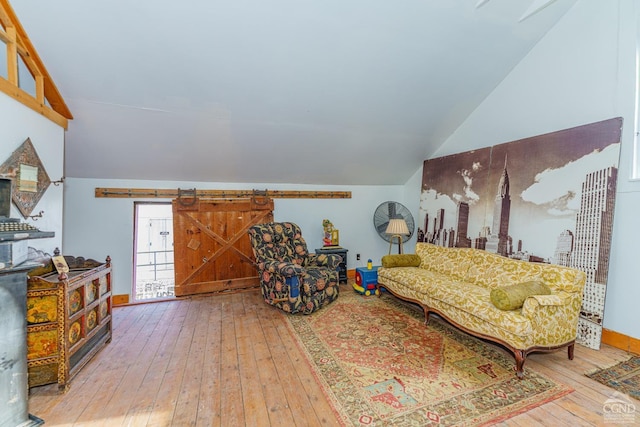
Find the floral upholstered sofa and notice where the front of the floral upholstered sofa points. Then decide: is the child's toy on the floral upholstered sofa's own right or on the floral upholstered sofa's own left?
on the floral upholstered sofa's own right

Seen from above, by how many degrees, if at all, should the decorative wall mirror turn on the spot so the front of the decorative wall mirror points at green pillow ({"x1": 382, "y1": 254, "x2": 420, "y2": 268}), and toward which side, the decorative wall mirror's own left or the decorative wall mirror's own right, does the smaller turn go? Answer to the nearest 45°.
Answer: approximately 45° to the decorative wall mirror's own left

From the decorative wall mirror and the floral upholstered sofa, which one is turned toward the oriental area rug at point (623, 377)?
the decorative wall mirror

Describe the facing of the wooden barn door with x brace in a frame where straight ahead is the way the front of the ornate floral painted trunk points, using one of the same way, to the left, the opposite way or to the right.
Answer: to the right

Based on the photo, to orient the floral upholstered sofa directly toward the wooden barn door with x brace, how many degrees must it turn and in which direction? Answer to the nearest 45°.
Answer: approximately 45° to its right

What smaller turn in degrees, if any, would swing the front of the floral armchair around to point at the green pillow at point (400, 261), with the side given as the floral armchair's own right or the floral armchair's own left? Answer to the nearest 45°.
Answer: approximately 45° to the floral armchair's own left

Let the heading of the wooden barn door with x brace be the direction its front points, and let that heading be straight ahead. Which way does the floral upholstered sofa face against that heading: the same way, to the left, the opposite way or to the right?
to the right

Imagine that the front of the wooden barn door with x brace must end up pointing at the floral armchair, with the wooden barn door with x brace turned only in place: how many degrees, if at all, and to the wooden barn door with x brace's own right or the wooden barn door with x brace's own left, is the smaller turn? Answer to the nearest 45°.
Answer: approximately 45° to the wooden barn door with x brace's own left

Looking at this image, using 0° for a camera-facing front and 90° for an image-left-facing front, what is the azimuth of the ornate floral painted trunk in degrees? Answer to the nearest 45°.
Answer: approximately 315°

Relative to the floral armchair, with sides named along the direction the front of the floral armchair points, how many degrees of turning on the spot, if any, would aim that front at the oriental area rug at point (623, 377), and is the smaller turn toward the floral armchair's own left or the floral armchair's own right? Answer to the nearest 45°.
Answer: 0° — it already faces it

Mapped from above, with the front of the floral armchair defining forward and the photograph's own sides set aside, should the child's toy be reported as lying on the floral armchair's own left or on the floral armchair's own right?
on the floral armchair's own left

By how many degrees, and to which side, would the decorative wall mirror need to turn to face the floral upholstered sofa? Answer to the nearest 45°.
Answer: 0° — it already faces it
